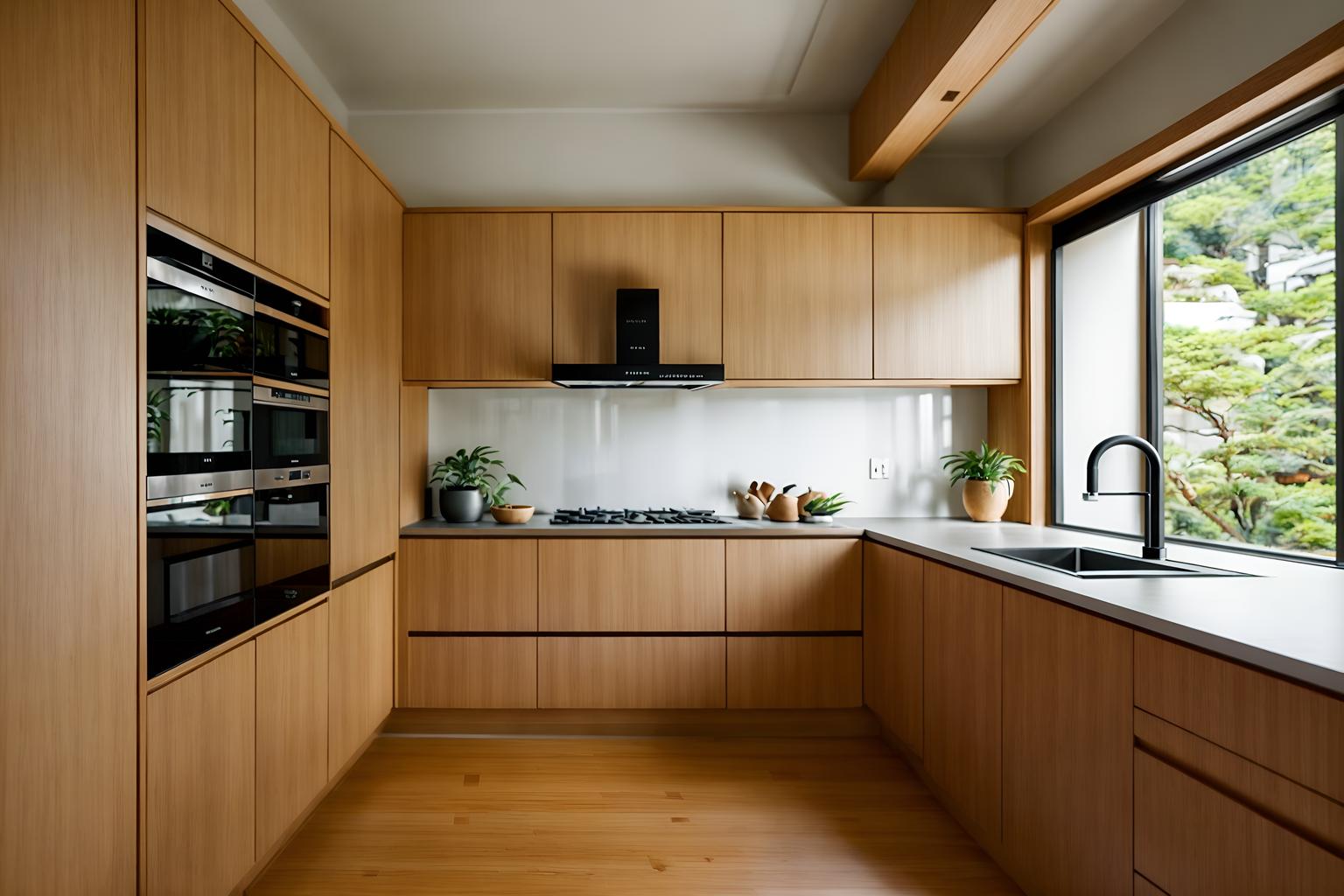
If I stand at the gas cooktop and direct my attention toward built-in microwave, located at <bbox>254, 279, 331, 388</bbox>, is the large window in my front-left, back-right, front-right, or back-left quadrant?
back-left

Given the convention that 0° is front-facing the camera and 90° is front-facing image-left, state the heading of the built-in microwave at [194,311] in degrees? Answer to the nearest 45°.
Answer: approximately 315°

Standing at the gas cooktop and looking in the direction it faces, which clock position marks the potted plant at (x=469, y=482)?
The potted plant is roughly at 3 o'clock from the gas cooktop.

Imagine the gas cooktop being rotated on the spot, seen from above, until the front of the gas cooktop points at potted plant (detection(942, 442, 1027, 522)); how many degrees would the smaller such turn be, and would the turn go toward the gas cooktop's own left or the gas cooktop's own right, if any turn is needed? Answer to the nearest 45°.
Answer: approximately 90° to the gas cooktop's own left

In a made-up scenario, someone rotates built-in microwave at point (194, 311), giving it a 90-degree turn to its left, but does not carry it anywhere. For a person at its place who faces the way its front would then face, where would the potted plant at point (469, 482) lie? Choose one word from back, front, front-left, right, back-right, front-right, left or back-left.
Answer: front

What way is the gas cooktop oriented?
toward the camera

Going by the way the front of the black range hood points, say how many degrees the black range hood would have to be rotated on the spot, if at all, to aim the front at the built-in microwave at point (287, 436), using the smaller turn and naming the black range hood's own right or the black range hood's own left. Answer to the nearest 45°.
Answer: approximately 45° to the black range hood's own right

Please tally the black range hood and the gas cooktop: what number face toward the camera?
2

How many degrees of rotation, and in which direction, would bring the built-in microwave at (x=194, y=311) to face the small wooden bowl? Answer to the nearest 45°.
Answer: approximately 90° to its left

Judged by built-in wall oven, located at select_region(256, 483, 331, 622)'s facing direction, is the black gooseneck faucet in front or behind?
in front

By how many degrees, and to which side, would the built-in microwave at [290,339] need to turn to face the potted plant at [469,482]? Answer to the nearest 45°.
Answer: approximately 90° to its left

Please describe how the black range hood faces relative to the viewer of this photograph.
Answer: facing the viewer

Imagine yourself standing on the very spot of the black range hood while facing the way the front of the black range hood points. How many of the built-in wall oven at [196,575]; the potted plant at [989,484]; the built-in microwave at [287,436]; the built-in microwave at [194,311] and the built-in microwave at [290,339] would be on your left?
1

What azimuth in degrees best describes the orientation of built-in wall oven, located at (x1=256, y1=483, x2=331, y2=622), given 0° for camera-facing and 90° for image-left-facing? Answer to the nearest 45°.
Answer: approximately 315°

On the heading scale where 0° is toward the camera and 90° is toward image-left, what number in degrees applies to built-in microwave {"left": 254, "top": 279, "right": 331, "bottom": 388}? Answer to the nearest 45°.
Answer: approximately 315°
